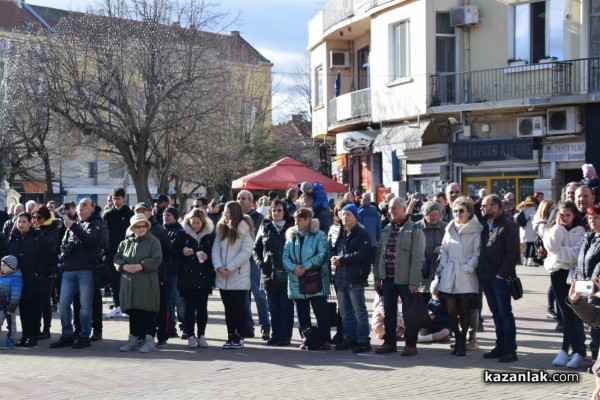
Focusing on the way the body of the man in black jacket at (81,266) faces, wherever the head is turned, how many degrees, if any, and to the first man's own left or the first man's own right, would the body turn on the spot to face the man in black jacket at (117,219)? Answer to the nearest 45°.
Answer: approximately 135° to the first man's own right

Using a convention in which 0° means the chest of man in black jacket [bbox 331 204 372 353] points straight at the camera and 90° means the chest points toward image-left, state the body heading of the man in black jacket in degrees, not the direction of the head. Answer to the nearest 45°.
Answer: approximately 45°

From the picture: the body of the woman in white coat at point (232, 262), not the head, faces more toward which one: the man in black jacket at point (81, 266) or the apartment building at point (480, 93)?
the man in black jacket

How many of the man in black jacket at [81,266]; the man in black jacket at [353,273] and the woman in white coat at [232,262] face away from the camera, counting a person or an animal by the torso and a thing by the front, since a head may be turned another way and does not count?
0

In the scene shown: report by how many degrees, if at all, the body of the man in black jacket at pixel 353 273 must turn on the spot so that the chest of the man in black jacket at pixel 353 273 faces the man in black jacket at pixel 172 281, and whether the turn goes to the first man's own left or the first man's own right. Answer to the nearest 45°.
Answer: approximately 90° to the first man's own right

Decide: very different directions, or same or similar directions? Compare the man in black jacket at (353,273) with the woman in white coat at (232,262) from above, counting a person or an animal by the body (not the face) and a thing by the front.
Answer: same or similar directions

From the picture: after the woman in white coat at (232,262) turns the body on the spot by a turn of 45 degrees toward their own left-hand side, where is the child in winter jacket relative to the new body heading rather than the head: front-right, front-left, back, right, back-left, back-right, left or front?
right

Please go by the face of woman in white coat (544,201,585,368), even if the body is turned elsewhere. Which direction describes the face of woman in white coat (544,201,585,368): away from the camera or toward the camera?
toward the camera

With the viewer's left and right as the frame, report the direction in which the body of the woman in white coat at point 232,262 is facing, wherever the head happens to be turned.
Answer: facing the viewer and to the left of the viewer

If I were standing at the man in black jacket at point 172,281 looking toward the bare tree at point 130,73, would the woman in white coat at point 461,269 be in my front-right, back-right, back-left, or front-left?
back-right

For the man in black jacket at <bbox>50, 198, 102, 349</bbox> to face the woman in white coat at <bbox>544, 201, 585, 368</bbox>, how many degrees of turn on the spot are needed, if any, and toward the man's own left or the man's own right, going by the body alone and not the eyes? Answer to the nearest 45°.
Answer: approximately 90° to the man's own left

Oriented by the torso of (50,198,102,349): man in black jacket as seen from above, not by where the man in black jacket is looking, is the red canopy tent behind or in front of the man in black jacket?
behind

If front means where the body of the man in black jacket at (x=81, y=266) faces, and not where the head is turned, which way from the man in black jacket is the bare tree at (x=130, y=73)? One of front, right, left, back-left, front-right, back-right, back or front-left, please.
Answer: back-right

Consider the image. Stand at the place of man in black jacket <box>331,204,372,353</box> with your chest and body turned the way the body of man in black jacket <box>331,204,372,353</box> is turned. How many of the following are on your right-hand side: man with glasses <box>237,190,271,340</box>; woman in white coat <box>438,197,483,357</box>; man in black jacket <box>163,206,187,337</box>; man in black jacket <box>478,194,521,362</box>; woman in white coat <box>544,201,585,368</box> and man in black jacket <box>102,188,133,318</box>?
3

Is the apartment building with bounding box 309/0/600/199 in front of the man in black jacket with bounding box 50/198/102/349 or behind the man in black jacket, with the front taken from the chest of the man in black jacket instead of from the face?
behind
